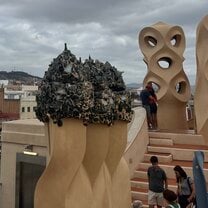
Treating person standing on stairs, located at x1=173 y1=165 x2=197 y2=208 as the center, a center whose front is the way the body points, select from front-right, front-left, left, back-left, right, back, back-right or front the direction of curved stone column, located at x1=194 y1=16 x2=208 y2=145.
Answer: back-right

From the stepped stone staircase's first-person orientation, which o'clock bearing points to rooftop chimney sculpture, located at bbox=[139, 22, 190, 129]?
The rooftop chimney sculpture is roughly at 6 o'clock from the stepped stone staircase.

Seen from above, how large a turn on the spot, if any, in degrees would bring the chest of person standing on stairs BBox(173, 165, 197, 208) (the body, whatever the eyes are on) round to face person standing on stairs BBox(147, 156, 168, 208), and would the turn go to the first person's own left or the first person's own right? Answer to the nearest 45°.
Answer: approximately 90° to the first person's own right

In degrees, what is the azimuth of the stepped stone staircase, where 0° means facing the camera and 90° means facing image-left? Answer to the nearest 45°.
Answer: approximately 0°

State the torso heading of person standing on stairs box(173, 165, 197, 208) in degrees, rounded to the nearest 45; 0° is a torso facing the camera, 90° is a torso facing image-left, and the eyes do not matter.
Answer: approximately 45°
